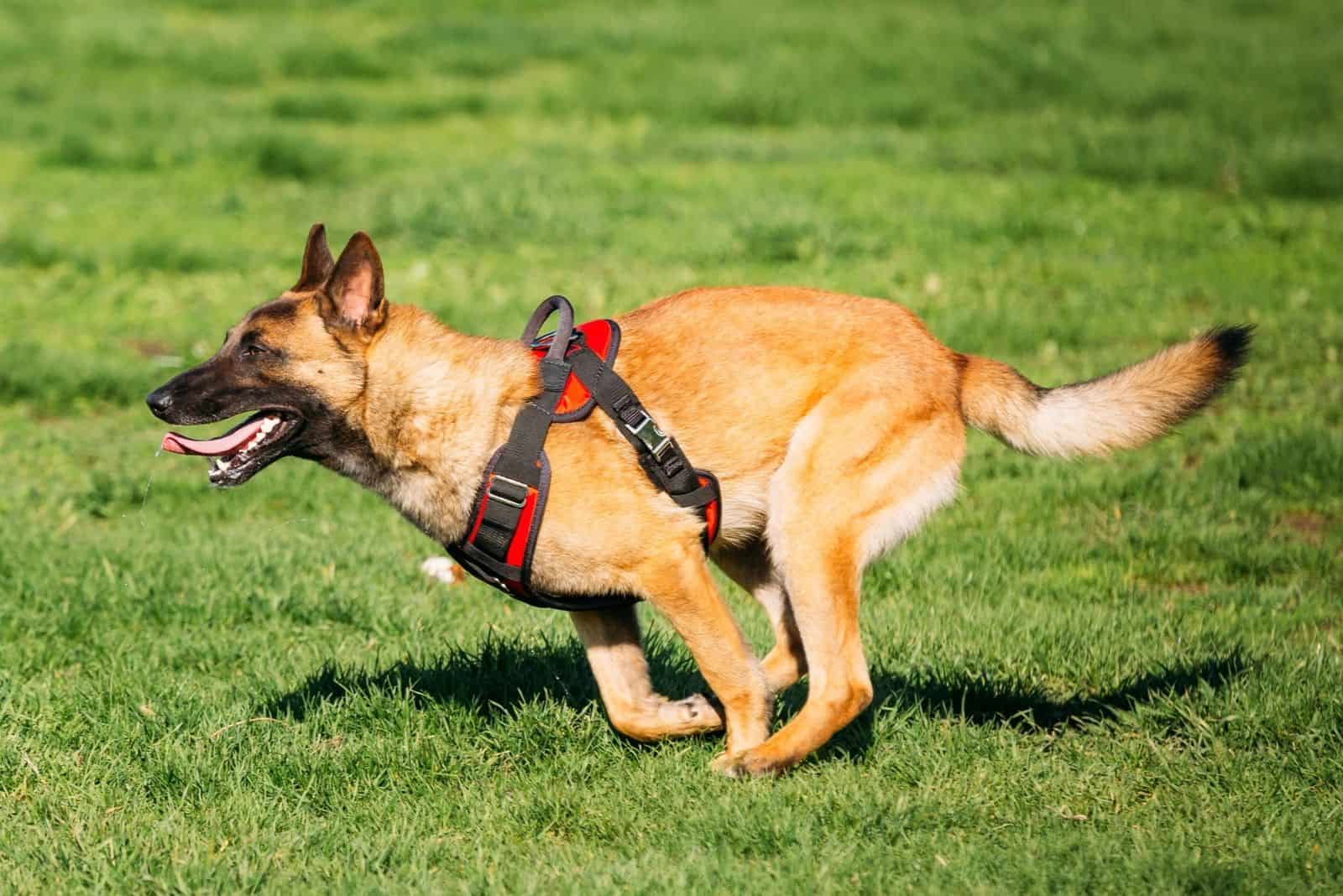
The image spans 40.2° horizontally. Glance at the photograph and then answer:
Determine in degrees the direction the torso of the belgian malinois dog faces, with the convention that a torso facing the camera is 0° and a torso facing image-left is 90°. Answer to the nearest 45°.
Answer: approximately 90°

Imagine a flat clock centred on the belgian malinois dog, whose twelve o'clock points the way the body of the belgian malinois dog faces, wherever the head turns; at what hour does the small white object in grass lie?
The small white object in grass is roughly at 2 o'clock from the belgian malinois dog.
